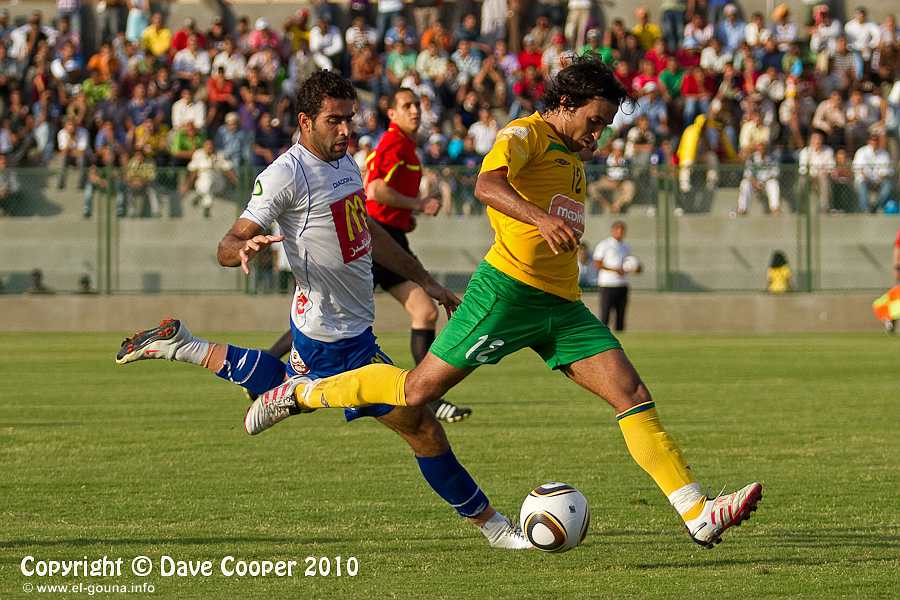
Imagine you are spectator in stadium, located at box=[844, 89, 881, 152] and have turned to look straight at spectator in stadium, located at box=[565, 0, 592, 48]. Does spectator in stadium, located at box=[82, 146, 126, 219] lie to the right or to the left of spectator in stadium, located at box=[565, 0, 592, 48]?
left

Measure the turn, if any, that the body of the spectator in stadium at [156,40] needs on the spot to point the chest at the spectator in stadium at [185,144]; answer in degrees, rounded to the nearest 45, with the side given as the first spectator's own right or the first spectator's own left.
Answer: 0° — they already face them

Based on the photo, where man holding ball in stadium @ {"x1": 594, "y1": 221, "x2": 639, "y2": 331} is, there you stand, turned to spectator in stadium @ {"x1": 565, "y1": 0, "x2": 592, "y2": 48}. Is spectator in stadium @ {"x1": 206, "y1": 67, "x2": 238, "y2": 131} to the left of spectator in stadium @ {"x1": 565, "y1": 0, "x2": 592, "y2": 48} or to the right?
left

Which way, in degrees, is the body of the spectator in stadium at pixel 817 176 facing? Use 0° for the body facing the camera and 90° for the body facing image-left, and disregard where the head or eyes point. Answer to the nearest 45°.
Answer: approximately 0°

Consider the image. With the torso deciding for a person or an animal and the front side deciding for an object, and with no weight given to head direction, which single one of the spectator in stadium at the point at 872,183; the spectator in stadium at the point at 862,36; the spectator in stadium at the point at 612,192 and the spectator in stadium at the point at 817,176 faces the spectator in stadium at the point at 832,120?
the spectator in stadium at the point at 862,36

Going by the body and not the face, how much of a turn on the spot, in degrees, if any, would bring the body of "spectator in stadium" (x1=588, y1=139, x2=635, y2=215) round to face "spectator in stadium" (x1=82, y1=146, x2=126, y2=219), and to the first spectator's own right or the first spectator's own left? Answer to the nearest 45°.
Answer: approximately 90° to the first spectator's own right

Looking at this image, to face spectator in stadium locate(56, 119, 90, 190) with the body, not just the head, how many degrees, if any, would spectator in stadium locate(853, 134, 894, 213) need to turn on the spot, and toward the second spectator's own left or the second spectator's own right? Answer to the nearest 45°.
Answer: approximately 90° to the second spectator's own right

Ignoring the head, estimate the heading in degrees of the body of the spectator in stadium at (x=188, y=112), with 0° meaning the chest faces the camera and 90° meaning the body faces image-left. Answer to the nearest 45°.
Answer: approximately 0°

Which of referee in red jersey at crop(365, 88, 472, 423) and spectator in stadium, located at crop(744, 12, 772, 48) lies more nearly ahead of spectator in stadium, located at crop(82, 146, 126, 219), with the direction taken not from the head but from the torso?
the referee in red jersey

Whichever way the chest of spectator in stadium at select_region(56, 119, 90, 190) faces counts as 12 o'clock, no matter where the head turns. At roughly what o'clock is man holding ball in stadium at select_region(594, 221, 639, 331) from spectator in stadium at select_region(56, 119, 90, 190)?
man holding ball in stadium at select_region(594, 221, 639, 331) is roughly at 10 o'clock from spectator in stadium at select_region(56, 119, 90, 190).

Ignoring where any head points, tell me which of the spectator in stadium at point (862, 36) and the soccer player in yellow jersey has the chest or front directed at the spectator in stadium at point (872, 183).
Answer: the spectator in stadium at point (862, 36)
